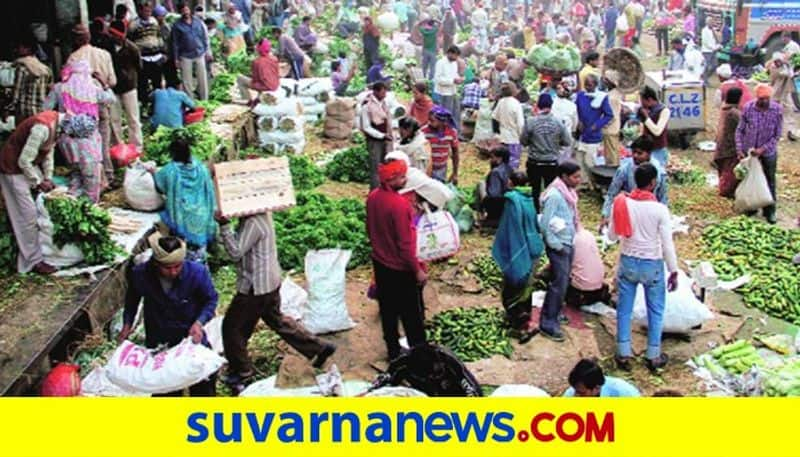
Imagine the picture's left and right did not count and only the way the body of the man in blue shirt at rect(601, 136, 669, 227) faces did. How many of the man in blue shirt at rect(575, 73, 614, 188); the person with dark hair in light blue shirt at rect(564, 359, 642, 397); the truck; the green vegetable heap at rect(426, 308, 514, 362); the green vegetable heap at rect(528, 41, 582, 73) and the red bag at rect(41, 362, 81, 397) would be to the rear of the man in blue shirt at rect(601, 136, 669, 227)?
3

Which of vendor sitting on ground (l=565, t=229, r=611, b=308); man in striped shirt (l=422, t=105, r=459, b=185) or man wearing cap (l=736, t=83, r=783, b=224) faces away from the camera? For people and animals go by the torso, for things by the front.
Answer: the vendor sitting on ground

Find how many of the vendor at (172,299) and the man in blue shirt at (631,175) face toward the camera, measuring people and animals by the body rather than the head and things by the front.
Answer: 2

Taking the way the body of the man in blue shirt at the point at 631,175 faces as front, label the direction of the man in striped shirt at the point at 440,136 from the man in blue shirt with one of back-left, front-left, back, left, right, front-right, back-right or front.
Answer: back-right

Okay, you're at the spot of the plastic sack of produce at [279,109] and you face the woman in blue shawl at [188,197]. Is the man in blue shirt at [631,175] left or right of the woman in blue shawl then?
left

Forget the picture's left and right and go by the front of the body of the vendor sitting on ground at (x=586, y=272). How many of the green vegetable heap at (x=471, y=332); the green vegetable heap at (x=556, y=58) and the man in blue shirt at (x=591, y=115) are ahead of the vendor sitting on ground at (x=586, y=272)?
2

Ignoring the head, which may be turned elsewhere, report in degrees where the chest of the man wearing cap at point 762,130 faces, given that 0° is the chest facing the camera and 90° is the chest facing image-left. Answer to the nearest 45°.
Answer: approximately 0°

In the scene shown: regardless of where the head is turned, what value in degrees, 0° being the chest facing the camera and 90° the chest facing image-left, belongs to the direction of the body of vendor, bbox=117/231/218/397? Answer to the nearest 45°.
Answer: approximately 0°

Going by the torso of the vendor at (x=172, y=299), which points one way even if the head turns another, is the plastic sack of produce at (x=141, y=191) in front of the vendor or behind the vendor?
behind

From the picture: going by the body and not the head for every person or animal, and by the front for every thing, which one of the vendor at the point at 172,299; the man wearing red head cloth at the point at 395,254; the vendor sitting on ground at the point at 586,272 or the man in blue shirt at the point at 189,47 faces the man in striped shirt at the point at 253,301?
the man in blue shirt

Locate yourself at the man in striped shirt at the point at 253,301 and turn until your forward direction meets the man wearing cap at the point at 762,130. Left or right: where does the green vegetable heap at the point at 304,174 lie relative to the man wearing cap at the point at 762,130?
left

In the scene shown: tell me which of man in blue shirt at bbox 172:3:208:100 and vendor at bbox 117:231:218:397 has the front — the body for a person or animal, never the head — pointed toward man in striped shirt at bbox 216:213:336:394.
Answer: the man in blue shirt

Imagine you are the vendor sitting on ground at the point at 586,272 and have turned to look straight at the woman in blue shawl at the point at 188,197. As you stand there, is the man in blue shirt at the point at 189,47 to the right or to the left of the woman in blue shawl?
right

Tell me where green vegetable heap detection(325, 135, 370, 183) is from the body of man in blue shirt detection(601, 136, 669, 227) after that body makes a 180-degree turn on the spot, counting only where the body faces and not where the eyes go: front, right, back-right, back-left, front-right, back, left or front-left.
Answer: front-left

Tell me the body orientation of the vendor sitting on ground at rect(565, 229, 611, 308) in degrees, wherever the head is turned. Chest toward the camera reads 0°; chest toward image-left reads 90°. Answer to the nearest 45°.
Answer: approximately 180°

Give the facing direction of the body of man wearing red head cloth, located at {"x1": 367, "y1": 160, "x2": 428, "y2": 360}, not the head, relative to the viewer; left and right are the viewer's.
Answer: facing away from the viewer and to the right of the viewer
